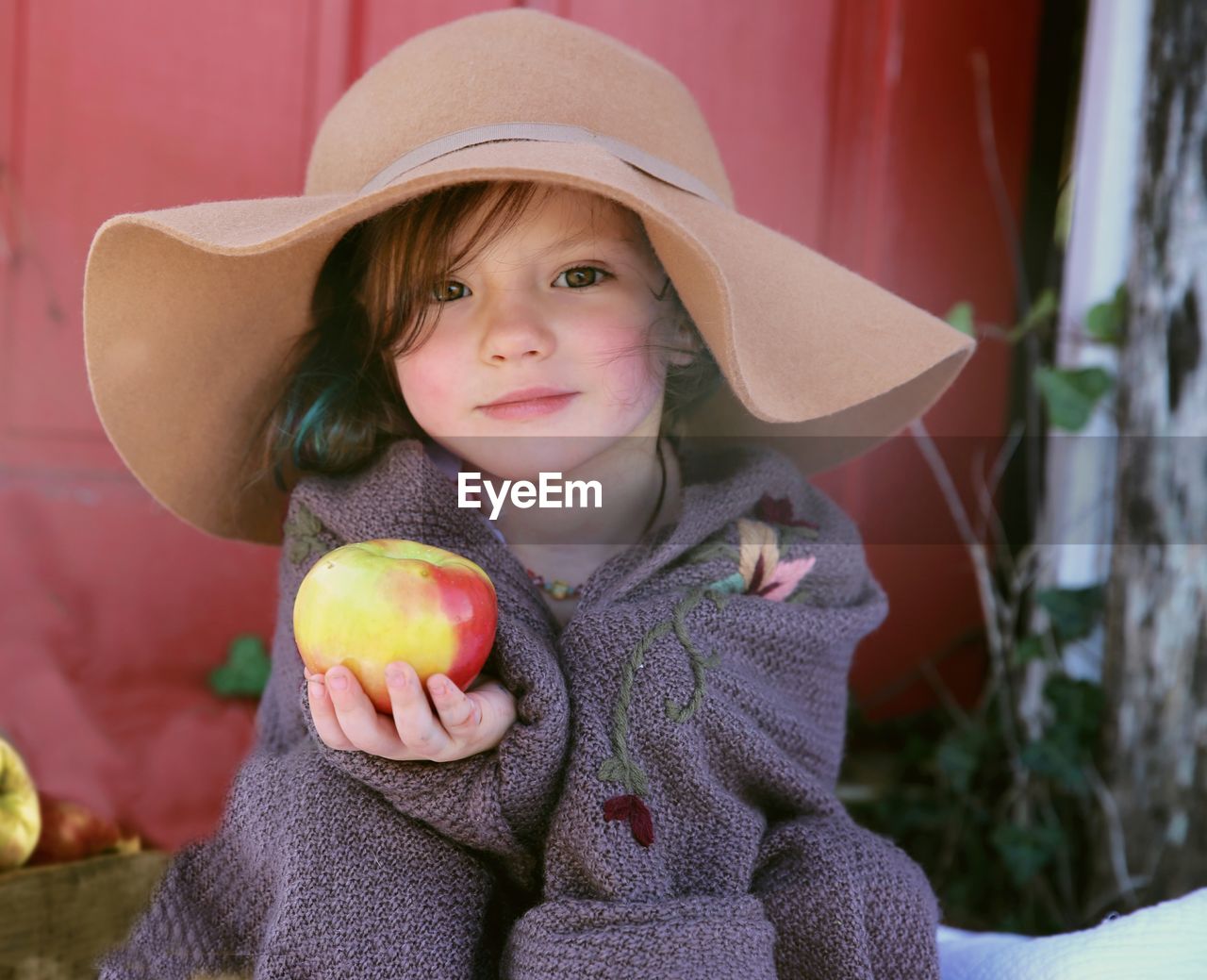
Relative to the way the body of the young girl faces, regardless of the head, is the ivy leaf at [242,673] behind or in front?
behind

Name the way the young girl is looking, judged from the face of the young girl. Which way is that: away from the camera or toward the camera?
toward the camera

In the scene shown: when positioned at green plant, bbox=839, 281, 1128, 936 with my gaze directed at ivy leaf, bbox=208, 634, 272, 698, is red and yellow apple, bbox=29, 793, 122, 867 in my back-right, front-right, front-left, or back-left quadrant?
front-left

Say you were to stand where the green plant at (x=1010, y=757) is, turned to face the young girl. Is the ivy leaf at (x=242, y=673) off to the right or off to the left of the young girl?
right

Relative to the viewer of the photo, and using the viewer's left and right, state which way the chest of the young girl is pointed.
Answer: facing the viewer
